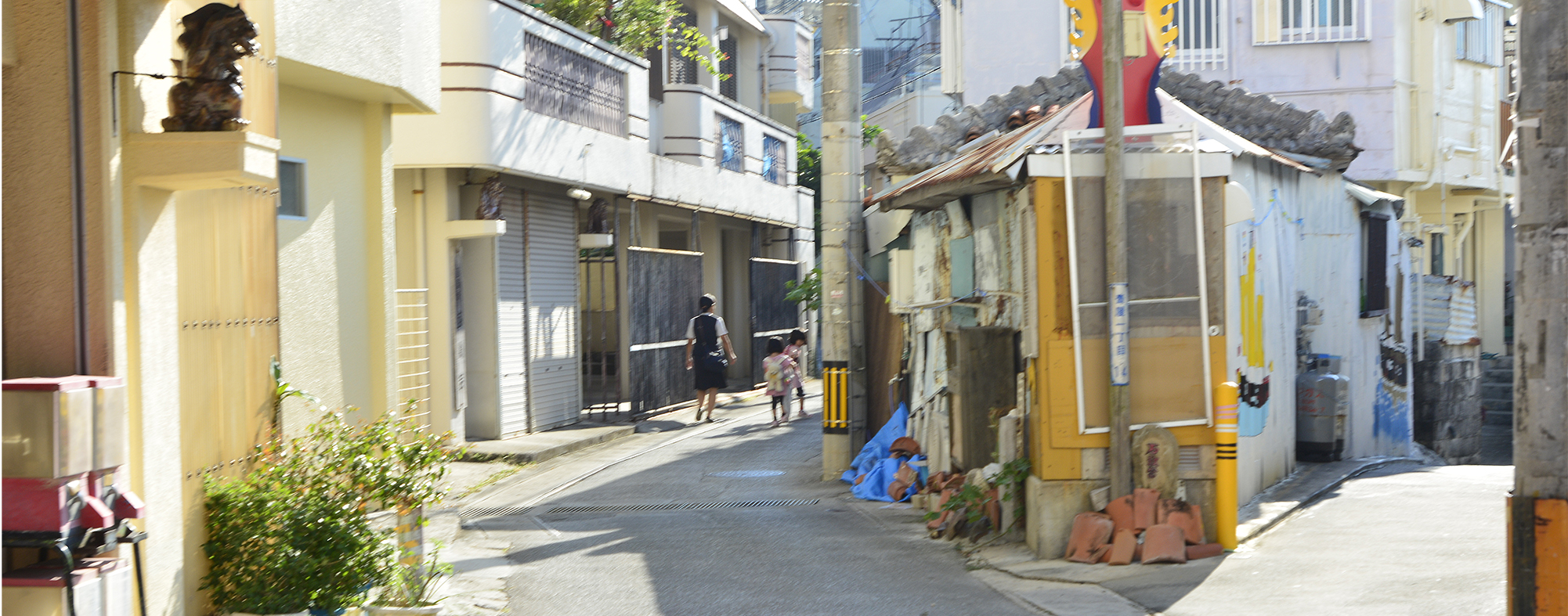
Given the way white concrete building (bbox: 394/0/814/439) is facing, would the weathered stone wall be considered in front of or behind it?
in front

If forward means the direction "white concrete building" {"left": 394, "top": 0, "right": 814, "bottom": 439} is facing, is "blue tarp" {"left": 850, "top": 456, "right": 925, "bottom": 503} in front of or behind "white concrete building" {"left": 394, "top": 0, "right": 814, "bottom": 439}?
in front

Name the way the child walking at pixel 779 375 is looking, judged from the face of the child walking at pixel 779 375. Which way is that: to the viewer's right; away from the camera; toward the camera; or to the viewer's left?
away from the camera

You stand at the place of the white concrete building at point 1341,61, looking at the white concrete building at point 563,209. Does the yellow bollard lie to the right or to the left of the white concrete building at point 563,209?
left

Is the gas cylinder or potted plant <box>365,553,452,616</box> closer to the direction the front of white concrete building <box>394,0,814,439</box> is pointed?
the gas cylinder

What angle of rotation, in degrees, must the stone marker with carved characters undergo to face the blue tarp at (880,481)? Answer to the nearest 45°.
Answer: approximately 135° to its right

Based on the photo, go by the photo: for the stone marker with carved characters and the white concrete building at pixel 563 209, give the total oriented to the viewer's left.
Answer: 0

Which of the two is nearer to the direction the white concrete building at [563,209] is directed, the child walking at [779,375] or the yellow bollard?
the yellow bollard

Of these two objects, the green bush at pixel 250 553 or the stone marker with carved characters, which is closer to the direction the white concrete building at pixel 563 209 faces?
the stone marker with carved characters

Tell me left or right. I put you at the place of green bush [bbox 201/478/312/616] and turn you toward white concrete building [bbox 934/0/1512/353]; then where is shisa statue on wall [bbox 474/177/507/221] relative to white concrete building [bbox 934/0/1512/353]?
left

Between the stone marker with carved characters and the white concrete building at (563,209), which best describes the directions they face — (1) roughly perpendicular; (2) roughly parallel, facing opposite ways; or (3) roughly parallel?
roughly perpendicular

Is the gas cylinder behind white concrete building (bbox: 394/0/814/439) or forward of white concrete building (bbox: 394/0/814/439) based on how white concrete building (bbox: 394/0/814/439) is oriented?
forward

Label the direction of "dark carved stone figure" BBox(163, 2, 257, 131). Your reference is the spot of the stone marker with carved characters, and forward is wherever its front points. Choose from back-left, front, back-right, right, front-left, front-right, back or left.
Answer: front-right

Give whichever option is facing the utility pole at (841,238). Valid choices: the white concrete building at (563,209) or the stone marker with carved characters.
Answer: the white concrete building
